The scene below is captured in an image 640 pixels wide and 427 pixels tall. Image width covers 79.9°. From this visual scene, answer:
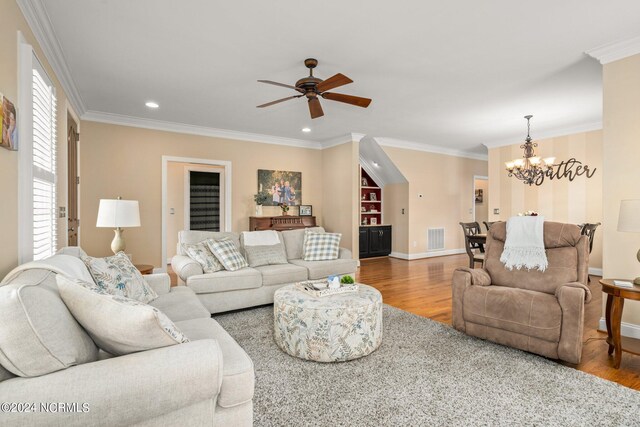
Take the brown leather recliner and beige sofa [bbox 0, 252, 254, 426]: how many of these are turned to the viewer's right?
1

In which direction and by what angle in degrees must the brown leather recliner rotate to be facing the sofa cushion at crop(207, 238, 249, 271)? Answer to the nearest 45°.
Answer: approximately 45° to its right

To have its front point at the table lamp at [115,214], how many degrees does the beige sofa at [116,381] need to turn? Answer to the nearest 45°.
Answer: approximately 90° to its left

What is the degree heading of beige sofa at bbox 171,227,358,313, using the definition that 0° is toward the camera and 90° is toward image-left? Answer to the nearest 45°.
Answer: approximately 315°

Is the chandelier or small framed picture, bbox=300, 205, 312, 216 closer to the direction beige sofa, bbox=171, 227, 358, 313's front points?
the chandelier

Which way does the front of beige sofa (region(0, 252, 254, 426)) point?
to the viewer's right

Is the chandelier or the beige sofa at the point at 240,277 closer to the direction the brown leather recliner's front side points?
the beige sofa

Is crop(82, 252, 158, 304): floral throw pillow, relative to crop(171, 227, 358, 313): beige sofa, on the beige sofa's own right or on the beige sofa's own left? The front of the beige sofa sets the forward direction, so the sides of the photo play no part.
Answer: on the beige sofa's own right

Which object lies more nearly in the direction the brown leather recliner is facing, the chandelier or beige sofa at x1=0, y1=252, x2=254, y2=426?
the beige sofa

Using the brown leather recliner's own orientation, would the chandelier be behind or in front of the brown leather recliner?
behind
